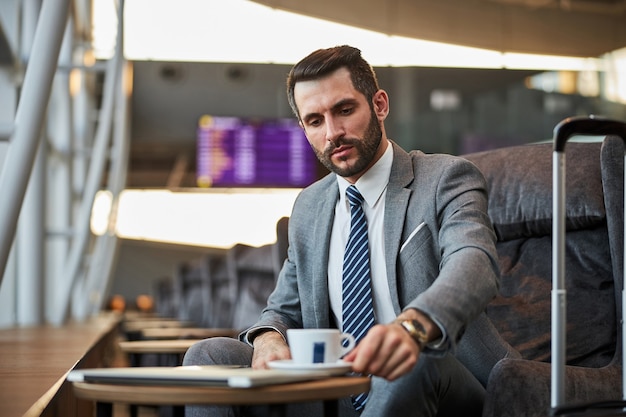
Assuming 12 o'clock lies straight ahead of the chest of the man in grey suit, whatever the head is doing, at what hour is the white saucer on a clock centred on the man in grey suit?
The white saucer is roughly at 11 o'clock from the man in grey suit.

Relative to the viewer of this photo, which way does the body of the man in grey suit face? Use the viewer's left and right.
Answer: facing the viewer and to the left of the viewer

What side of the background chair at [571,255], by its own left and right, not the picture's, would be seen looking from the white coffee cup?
front

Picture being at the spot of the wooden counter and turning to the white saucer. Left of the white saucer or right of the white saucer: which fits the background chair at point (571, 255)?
left

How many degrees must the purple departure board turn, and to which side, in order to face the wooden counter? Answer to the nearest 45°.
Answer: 0° — it already faces it

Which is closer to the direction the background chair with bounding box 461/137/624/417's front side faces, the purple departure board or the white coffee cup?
the white coffee cup

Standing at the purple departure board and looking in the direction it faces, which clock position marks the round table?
The round table is roughly at 12 o'clock from the purple departure board.

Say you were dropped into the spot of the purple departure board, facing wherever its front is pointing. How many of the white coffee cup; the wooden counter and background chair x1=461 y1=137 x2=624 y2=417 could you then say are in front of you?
3

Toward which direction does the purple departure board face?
toward the camera

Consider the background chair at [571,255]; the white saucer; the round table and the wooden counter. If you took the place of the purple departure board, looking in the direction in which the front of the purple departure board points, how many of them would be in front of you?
4

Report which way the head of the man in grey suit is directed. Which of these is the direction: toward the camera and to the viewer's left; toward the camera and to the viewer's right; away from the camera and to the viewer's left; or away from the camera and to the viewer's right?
toward the camera and to the viewer's left

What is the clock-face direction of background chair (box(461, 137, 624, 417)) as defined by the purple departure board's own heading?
The background chair is roughly at 12 o'clock from the purple departure board.

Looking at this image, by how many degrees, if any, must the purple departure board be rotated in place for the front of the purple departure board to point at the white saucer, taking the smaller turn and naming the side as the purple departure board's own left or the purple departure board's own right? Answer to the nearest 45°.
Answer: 0° — it already faces it

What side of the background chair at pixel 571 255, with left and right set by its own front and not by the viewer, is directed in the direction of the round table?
front
